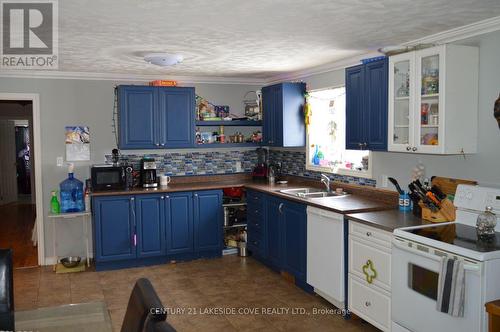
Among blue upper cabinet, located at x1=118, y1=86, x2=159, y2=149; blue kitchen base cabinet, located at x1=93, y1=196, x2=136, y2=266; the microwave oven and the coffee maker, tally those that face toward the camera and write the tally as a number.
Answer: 4

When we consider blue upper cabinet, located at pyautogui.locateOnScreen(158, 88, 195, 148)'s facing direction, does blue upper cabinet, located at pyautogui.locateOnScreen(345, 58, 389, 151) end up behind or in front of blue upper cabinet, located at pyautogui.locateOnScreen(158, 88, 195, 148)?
in front

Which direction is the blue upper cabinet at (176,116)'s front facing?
toward the camera

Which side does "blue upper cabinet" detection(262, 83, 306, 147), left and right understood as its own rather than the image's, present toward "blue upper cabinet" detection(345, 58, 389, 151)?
left

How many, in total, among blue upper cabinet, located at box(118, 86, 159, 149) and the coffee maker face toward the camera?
2

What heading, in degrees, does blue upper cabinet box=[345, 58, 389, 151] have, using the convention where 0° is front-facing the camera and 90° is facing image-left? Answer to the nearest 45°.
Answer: approximately 45°

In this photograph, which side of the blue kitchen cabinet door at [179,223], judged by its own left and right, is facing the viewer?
front

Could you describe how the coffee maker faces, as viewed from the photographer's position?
facing the viewer

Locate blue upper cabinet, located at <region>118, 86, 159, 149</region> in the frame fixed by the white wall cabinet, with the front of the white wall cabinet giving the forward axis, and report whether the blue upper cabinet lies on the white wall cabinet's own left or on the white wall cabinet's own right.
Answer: on the white wall cabinet's own right

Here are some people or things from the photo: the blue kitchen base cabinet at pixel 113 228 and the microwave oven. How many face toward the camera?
2

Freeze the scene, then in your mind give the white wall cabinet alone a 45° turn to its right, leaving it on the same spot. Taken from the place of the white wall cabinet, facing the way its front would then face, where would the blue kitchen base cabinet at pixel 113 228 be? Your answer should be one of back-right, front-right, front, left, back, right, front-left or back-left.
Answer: front

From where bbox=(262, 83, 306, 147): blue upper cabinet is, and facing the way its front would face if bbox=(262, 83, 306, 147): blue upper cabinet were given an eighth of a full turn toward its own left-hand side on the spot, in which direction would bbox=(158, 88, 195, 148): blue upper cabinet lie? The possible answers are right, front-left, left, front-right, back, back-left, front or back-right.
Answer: right
